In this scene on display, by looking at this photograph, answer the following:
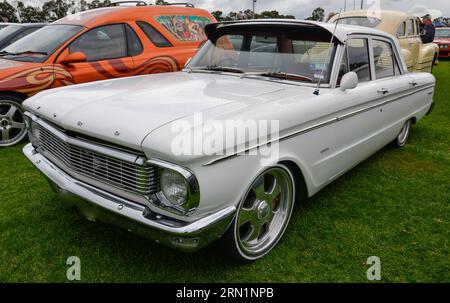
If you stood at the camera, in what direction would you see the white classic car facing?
facing the viewer and to the left of the viewer

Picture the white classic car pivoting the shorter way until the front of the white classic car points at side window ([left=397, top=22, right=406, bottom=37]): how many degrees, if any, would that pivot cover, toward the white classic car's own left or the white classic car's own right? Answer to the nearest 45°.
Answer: approximately 180°

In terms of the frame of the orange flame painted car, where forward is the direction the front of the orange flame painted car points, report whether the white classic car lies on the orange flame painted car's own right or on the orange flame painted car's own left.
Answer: on the orange flame painted car's own left

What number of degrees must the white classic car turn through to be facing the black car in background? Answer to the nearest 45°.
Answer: approximately 90° to its right

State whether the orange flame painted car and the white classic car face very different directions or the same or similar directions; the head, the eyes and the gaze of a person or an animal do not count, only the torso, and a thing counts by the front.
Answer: same or similar directions

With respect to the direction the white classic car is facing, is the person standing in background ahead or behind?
behind

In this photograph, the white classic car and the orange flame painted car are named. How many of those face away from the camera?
0

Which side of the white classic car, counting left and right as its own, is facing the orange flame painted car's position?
right

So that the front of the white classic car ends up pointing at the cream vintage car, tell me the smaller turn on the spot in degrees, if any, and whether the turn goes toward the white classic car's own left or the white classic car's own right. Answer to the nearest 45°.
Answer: approximately 180°
